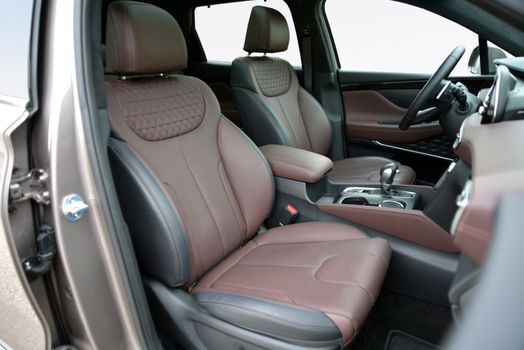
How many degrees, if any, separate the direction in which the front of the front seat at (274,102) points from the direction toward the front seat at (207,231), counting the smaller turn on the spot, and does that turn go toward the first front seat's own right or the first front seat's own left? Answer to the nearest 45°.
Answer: approximately 45° to the first front seat's own right

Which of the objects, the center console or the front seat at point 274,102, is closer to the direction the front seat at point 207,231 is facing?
the center console

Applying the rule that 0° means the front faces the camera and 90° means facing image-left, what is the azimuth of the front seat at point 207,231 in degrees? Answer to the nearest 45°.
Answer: approximately 315°

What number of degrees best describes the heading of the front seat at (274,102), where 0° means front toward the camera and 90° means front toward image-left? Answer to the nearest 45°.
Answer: approximately 315°

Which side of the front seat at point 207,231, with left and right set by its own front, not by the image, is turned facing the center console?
left
